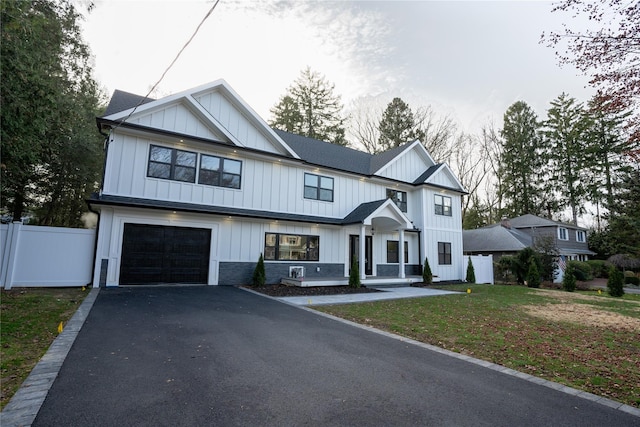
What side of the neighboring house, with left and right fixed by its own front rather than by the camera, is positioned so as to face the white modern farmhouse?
right

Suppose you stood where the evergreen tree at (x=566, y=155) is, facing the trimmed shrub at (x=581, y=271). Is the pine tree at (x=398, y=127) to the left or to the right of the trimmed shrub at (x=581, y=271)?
right

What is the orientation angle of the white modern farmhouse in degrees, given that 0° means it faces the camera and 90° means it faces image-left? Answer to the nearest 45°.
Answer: approximately 315°

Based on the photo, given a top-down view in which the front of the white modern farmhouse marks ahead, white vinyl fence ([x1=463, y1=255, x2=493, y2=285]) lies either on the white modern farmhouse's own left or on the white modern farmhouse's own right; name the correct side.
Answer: on the white modern farmhouse's own left

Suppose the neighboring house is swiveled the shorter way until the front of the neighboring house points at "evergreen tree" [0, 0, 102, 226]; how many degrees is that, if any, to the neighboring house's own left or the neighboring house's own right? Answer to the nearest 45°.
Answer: approximately 90° to the neighboring house's own right

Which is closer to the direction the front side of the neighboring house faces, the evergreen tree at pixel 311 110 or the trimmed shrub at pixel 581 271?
the trimmed shrub

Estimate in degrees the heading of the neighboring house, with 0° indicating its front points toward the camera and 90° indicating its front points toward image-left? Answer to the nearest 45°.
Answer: approximately 315°

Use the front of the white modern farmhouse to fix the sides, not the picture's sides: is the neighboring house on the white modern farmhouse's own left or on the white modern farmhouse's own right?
on the white modern farmhouse's own left

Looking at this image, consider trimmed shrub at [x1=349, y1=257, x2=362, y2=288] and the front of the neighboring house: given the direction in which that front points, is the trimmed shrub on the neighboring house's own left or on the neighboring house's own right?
on the neighboring house's own right

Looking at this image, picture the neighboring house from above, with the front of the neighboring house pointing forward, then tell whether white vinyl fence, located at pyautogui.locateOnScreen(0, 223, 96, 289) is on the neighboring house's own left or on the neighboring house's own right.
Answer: on the neighboring house's own right

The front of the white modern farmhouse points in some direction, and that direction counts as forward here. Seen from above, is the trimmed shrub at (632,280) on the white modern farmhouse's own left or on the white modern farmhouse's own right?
on the white modern farmhouse's own left

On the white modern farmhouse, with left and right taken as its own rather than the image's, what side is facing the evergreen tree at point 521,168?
left
